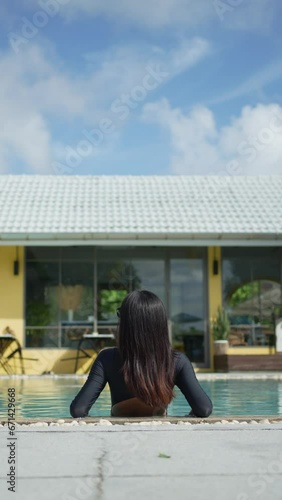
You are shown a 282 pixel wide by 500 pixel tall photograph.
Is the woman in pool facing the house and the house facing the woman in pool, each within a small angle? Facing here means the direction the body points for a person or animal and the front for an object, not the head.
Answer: yes

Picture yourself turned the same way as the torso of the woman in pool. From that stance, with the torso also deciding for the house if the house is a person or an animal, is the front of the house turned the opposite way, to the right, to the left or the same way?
the opposite way

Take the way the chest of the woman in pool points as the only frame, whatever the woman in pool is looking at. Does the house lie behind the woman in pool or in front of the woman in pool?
in front

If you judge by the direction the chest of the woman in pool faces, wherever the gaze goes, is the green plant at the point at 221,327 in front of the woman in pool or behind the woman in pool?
in front

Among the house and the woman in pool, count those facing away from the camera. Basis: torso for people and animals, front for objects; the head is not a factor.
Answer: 1

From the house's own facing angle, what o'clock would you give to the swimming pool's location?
The swimming pool is roughly at 12 o'clock from the house.

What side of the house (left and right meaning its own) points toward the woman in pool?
front

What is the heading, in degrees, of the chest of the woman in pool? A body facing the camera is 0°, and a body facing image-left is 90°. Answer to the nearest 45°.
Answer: approximately 180°
